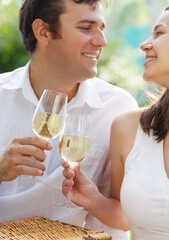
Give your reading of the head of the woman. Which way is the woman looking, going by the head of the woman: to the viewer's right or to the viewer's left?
to the viewer's left

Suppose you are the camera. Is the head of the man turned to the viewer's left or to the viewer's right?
to the viewer's right

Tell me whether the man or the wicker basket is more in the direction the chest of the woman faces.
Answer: the wicker basket

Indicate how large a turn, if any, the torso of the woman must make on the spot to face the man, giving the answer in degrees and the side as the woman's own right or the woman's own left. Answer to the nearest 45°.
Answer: approximately 90° to the woman's own right

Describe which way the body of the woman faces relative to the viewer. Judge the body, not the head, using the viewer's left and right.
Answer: facing the viewer and to the left of the viewer

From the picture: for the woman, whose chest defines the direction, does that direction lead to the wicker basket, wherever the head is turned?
yes
